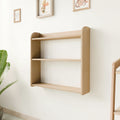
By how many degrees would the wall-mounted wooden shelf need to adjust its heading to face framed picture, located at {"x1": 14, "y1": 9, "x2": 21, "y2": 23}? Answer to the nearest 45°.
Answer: approximately 90° to its right

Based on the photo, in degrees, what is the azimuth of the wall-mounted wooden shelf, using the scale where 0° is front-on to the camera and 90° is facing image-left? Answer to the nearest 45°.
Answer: approximately 45°
